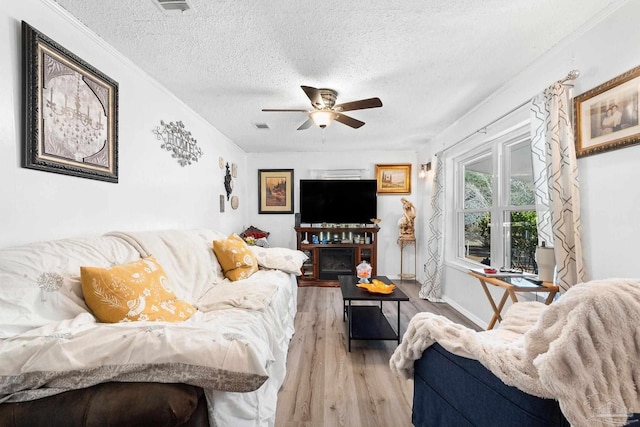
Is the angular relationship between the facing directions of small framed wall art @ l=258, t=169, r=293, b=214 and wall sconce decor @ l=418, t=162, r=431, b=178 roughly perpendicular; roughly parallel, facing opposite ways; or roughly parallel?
roughly perpendicular

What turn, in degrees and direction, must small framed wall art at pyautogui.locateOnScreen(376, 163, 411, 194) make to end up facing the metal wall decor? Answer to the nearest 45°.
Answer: approximately 45° to its right

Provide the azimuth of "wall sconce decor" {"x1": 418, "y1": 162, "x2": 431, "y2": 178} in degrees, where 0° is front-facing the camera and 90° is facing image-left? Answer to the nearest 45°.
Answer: approximately 45°

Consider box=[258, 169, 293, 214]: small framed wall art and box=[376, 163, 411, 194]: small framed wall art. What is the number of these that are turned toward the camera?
2

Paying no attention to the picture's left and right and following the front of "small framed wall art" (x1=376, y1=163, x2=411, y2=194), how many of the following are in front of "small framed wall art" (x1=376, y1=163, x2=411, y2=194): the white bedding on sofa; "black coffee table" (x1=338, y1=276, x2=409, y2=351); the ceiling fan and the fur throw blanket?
4

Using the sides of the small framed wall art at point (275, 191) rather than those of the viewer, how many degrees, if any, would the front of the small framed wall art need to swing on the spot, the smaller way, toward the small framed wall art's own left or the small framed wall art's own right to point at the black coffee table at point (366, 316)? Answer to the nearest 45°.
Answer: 0° — it already faces it

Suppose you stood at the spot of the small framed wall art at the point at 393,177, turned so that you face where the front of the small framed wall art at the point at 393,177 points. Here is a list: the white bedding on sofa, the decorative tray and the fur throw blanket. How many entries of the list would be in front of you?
3

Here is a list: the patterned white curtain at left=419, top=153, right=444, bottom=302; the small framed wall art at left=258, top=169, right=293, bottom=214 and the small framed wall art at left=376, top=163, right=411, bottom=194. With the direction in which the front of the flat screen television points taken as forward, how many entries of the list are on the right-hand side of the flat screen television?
1

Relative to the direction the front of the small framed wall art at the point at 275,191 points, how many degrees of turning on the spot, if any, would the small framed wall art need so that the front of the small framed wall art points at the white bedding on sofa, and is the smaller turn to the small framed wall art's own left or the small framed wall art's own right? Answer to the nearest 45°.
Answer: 0° — it already faces it

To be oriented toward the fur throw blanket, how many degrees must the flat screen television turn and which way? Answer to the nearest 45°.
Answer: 0° — it already faces it

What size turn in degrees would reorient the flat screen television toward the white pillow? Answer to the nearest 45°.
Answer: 0° — it already faces it
